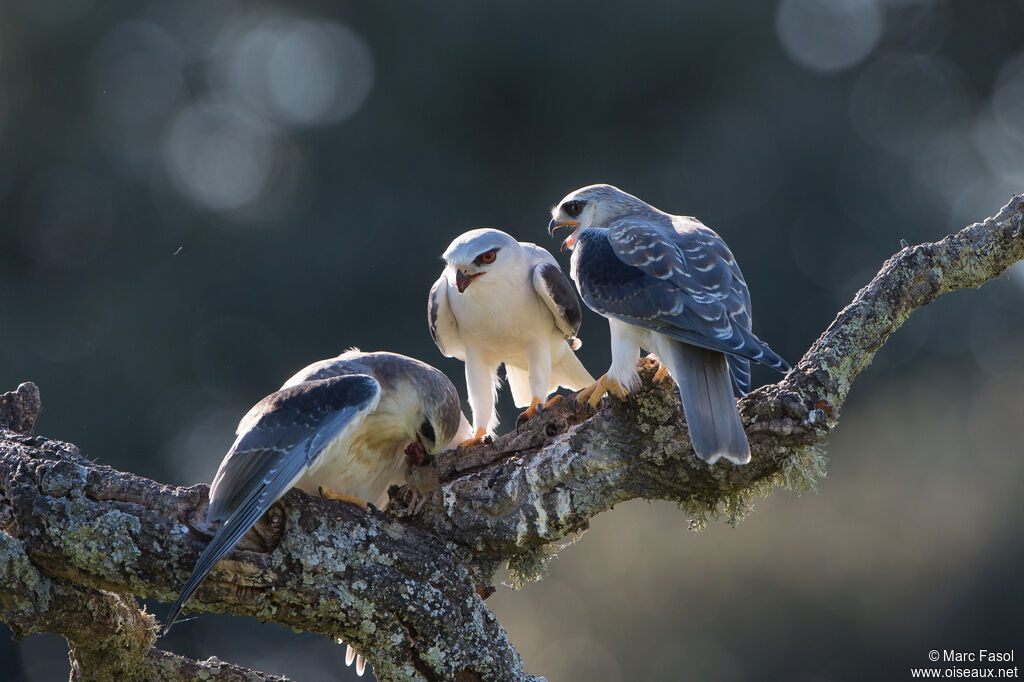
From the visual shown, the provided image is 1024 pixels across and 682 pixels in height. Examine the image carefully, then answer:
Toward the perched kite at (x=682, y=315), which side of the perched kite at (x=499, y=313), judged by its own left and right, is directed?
left
